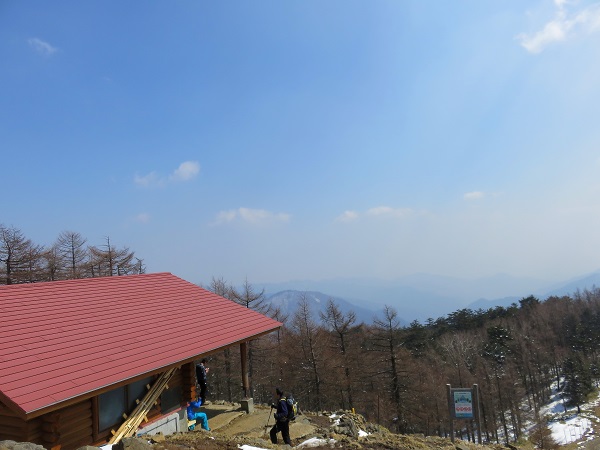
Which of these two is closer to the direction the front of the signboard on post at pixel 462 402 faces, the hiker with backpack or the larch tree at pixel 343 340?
the hiker with backpack

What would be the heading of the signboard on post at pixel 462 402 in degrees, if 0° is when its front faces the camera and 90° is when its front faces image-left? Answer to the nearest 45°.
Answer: approximately 0°

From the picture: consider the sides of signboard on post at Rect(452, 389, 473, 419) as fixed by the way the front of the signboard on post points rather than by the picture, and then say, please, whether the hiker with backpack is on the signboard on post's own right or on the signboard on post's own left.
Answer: on the signboard on post's own right
